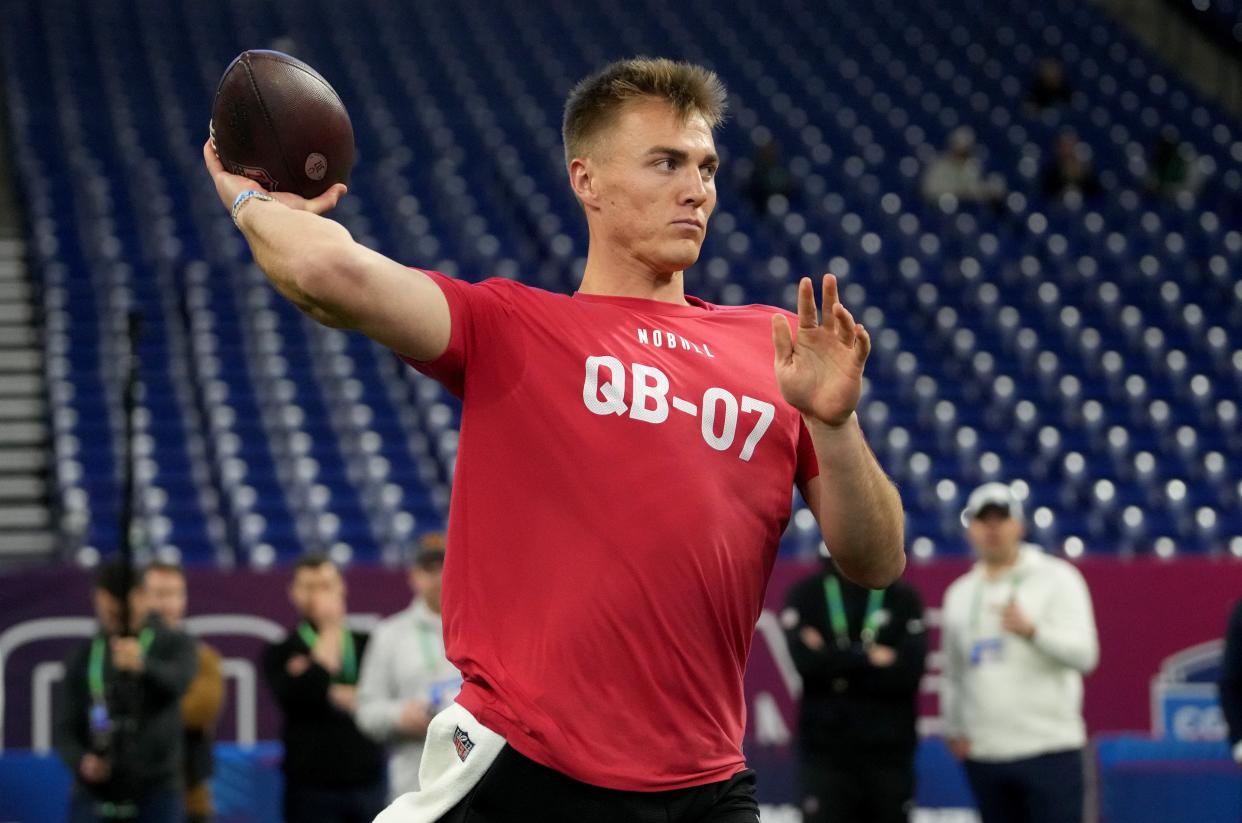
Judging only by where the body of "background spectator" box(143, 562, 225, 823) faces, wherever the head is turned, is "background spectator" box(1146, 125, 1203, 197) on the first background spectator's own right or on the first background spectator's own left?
on the first background spectator's own left

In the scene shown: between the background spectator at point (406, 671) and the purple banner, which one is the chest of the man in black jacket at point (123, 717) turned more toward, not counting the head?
the background spectator

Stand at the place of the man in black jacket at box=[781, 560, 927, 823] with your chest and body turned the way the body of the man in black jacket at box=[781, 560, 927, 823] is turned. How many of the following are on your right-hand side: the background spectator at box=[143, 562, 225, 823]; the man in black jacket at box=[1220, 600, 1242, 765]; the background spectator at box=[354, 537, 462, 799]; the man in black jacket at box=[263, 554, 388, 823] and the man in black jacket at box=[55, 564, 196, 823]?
4

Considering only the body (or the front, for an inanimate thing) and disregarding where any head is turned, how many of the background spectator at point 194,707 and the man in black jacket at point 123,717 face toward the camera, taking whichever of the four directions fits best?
2

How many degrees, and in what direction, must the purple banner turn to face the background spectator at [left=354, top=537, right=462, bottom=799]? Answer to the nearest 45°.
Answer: approximately 45° to its right

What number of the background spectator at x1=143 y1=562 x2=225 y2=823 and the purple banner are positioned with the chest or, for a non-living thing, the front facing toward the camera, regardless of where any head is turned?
2

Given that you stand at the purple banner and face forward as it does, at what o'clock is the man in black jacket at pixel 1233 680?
The man in black jacket is roughly at 11 o'clock from the purple banner.

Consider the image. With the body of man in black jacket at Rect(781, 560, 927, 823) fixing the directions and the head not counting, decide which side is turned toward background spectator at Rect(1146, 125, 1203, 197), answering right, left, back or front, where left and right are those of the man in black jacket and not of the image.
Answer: back

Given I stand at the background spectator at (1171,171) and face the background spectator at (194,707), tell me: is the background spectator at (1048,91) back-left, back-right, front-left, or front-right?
back-right

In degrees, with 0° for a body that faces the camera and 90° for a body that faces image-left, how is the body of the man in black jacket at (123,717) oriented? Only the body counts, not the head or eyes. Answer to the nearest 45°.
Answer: approximately 0°
